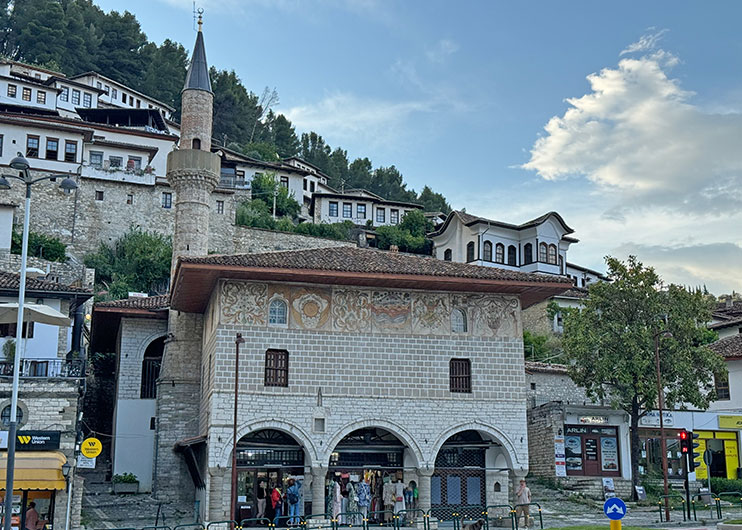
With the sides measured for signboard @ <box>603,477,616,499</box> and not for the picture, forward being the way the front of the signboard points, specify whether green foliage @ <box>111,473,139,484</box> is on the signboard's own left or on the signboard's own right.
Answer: on the signboard's own right

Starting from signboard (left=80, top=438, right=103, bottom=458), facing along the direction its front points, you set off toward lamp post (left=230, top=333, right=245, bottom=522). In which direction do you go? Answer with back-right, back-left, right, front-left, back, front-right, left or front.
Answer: back-left

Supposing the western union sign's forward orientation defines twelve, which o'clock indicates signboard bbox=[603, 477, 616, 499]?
The signboard is roughly at 9 o'clock from the western union sign.

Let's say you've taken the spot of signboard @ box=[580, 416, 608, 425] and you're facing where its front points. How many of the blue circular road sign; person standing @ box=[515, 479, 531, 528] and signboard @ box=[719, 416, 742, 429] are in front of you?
2

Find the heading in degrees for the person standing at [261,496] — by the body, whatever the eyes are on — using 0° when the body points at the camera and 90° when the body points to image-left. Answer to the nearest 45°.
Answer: approximately 315°

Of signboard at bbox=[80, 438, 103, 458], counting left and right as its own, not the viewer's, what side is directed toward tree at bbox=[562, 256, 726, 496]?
left

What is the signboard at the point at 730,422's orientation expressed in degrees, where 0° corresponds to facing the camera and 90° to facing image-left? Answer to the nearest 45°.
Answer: approximately 0°

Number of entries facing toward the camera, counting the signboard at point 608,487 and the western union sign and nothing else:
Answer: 2

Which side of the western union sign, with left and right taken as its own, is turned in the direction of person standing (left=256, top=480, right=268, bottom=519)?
left

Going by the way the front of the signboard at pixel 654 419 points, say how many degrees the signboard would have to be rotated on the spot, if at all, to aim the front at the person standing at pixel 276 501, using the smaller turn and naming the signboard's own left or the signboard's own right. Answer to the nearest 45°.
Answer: approximately 45° to the signboard's own right

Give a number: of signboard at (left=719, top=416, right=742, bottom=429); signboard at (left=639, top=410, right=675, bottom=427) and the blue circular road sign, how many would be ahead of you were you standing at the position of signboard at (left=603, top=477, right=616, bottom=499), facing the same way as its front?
1

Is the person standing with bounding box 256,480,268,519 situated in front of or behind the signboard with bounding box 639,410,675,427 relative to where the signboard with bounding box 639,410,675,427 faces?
in front
